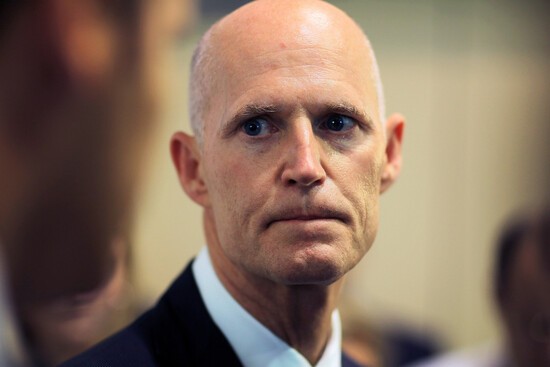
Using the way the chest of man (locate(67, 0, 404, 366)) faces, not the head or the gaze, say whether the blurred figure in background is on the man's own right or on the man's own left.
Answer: on the man's own left
